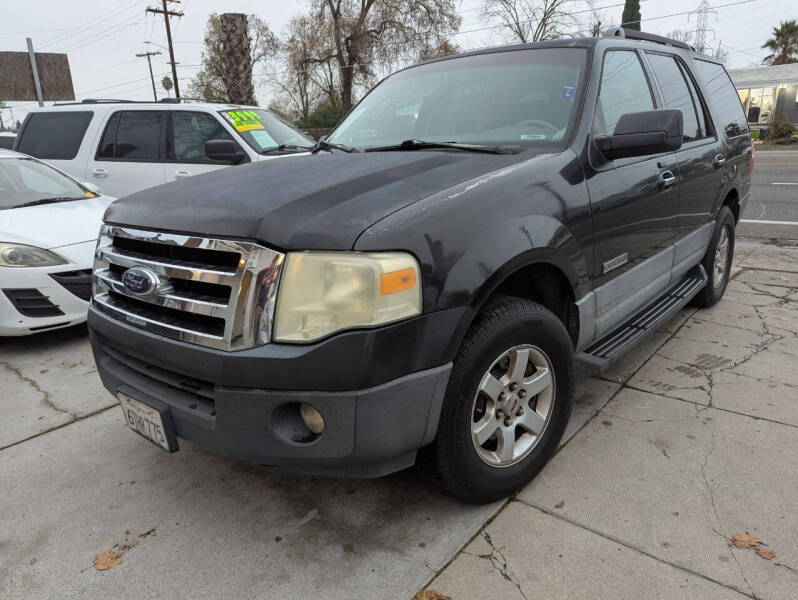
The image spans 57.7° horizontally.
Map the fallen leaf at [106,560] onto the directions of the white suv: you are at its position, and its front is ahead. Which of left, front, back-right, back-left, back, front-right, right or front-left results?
front-right

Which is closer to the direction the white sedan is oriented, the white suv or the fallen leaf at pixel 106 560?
the fallen leaf

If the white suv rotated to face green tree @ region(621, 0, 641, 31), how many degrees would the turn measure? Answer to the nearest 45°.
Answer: approximately 90° to its left

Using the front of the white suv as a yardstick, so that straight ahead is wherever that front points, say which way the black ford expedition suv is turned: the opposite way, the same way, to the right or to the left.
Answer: to the right

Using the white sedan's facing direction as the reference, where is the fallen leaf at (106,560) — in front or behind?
in front

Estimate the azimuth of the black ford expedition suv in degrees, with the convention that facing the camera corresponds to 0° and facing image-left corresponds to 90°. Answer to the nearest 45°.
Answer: approximately 45°

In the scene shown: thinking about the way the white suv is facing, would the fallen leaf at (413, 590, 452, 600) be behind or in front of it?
in front

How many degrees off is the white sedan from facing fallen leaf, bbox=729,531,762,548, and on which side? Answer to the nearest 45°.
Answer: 0° — it already faces it
